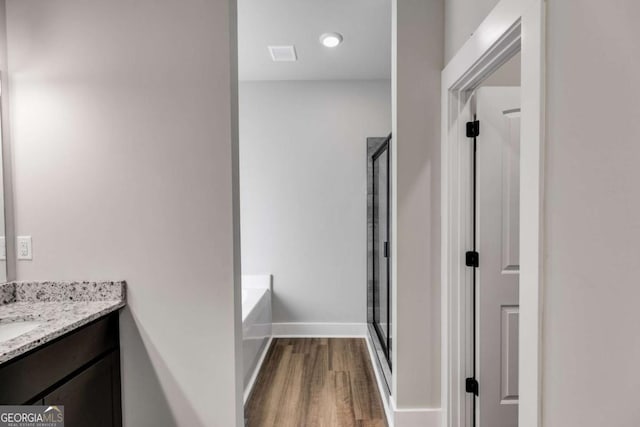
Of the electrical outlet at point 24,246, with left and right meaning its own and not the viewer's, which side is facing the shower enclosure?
left

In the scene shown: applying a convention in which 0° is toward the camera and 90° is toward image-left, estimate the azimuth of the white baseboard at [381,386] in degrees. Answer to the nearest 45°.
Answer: approximately 90°

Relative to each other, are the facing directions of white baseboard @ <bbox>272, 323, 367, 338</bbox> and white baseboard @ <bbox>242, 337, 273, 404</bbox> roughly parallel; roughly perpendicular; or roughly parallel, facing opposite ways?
roughly perpendicular

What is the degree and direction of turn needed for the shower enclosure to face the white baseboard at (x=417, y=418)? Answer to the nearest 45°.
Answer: approximately 90° to its left

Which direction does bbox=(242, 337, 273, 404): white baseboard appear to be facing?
to the viewer's right

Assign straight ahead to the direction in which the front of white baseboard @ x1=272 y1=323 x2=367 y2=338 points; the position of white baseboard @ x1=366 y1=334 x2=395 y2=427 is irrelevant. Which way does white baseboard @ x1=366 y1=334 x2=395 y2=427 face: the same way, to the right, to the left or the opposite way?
to the right

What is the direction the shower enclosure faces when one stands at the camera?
facing to the left of the viewer

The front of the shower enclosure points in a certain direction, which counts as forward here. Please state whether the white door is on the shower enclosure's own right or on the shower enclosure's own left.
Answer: on the shower enclosure's own left
